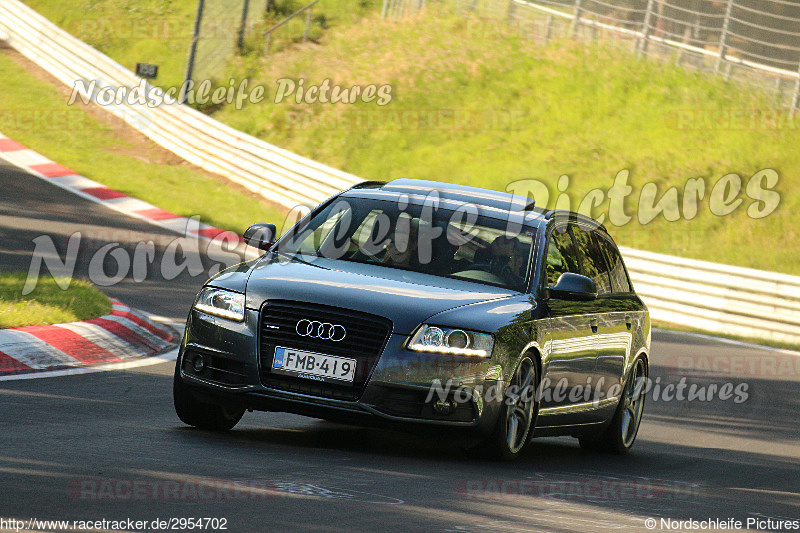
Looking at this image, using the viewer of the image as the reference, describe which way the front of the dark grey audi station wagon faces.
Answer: facing the viewer and to the left of the viewer

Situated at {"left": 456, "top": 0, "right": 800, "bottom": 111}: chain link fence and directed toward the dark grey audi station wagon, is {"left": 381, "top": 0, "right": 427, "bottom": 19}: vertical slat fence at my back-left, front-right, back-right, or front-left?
back-right

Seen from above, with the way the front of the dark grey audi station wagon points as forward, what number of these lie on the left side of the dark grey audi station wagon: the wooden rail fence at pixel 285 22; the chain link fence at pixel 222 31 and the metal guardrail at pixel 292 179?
0

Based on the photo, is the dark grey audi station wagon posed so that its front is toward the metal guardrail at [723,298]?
no

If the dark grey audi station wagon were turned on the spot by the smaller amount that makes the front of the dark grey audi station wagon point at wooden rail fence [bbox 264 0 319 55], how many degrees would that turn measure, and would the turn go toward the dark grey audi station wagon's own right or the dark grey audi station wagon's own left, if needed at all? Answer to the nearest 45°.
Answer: approximately 135° to the dark grey audi station wagon's own right

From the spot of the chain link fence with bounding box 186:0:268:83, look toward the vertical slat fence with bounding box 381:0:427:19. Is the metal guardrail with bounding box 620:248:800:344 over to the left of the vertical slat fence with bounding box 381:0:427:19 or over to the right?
right

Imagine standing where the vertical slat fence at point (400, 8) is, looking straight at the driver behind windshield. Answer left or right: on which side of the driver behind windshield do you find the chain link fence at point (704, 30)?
left

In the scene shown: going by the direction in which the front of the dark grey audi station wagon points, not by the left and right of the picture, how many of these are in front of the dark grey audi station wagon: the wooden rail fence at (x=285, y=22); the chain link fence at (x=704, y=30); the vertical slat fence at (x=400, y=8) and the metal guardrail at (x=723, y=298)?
0

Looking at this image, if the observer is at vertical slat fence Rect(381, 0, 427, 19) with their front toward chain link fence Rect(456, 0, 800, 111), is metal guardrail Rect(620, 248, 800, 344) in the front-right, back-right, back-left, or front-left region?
front-right

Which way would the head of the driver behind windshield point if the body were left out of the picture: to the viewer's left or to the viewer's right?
to the viewer's left

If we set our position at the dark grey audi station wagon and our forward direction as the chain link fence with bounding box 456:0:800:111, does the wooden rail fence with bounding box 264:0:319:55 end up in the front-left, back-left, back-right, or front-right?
front-left

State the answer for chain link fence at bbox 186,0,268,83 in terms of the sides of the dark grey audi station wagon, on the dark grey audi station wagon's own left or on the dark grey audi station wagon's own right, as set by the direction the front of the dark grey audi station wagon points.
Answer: on the dark grey audi station wagon's own right

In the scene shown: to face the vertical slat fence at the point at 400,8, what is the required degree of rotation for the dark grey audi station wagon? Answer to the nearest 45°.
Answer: approximately 135° to its right

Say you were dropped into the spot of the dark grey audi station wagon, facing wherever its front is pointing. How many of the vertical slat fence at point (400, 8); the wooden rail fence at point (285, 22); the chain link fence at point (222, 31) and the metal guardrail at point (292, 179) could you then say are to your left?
0

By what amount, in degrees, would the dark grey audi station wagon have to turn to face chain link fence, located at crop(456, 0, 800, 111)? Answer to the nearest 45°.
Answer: approximately 135° to its right

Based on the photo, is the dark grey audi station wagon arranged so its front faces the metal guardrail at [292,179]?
no
